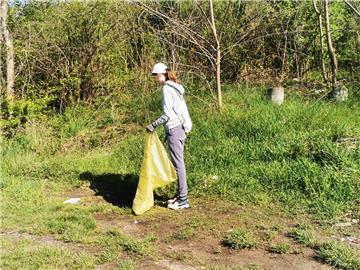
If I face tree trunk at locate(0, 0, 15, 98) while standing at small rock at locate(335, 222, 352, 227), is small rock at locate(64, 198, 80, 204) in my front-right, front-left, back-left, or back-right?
front-left

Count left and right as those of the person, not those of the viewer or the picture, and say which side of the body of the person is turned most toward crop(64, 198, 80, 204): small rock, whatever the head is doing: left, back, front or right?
front

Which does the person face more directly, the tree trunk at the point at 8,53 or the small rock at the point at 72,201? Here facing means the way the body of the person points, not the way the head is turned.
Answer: the small rock

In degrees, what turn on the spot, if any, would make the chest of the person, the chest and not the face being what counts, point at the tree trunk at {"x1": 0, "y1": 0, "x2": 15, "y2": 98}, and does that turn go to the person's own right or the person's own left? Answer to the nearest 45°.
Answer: approximately 45° to the person's own right

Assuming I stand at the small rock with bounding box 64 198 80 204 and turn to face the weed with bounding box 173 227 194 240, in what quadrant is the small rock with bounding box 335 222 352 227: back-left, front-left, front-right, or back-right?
front-left

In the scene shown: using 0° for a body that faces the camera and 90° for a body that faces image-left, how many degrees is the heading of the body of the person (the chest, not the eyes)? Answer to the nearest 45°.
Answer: approximately 90°

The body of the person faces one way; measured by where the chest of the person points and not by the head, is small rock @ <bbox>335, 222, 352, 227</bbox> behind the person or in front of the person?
behind

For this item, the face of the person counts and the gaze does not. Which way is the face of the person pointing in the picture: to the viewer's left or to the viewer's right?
to the viewer's left

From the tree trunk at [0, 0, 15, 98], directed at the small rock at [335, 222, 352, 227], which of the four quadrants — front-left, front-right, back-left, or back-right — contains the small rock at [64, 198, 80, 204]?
front-right
